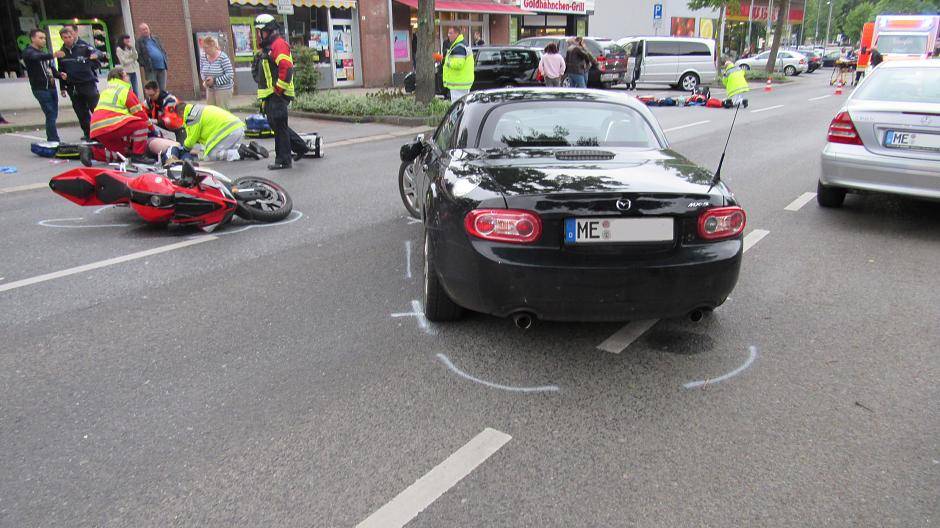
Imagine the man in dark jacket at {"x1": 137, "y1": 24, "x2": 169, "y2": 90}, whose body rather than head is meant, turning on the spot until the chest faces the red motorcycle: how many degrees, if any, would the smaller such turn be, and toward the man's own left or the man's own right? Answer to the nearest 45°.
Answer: approximately 45° to the man's own right

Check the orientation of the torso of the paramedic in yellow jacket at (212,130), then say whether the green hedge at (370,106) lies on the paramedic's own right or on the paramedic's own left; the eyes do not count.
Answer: on the paramedic's own right

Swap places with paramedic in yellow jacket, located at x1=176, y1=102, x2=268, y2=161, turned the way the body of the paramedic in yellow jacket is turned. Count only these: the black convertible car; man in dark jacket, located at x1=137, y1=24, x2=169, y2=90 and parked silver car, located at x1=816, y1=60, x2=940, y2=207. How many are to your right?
1

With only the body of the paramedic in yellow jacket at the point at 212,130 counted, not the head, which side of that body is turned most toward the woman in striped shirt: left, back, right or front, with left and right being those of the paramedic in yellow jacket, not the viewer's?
right

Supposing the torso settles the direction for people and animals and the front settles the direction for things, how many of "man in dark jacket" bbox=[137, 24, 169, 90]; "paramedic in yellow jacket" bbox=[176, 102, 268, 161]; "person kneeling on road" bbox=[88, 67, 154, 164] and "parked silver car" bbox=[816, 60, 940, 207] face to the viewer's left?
1

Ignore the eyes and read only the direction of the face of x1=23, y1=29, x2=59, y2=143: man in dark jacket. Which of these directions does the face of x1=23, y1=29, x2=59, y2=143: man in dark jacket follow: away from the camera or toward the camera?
toward the camera

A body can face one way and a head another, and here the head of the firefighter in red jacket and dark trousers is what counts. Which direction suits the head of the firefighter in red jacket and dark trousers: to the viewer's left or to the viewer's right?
to the viewer's left

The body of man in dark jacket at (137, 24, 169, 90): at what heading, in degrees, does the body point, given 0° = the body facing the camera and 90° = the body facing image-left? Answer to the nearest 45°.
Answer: approximately 315°

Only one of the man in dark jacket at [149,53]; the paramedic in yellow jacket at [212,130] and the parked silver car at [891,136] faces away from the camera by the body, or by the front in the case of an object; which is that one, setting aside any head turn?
the parked silver car

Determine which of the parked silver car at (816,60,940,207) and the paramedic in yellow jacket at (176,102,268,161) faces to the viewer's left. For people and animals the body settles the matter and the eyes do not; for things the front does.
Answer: the paramedic in yellow jacket

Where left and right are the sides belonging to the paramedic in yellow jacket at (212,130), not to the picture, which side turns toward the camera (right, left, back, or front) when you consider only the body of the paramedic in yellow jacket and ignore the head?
left

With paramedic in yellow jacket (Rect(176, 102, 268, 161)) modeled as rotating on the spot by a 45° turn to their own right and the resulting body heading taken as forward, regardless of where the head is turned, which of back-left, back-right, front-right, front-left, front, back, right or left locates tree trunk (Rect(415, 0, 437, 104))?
right

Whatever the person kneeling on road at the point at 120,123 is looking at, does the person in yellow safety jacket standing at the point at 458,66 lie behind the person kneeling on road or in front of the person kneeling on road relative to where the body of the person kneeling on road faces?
in front

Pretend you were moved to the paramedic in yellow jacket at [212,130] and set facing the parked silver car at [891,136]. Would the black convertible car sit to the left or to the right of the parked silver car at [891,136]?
right

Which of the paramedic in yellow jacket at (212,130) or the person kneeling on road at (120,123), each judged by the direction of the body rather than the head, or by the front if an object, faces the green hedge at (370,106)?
the person kneeling on road

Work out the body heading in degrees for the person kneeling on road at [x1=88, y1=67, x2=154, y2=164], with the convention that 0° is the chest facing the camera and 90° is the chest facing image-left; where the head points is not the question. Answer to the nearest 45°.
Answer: approximately 225°

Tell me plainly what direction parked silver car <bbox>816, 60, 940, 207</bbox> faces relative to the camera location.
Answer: facing away from the viewer

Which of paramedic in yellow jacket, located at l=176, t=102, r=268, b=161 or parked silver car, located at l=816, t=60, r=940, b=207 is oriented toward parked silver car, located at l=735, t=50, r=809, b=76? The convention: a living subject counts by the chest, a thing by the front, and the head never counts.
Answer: parked silver car, located at l=816, t=60, r=940, b=207
